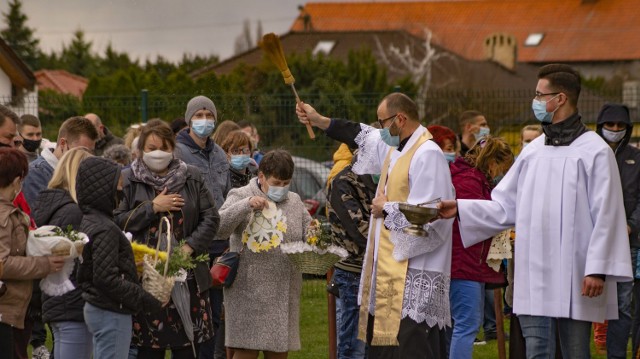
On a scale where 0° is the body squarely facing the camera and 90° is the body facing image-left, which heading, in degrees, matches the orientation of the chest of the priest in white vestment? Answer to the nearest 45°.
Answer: approximately 45°

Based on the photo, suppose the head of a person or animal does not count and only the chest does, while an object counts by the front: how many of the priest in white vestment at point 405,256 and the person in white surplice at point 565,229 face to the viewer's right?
0

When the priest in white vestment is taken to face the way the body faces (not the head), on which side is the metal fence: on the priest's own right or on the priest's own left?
on the priest's own right

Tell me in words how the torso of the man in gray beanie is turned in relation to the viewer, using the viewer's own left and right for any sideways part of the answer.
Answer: facing the viewer

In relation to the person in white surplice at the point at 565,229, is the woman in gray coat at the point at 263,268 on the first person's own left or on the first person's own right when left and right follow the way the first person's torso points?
on the first person's own right

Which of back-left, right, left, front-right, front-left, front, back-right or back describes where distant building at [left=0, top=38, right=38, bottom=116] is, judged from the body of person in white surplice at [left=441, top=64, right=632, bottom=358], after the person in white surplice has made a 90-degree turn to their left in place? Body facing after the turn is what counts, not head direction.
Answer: back

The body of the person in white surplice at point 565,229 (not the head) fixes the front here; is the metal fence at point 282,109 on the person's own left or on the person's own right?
on the person's own right

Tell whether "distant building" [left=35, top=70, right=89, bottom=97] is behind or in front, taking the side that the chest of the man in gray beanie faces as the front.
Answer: behind

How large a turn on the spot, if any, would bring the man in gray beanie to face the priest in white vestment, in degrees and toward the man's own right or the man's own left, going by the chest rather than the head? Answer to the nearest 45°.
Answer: approximately 45° to the man's own left

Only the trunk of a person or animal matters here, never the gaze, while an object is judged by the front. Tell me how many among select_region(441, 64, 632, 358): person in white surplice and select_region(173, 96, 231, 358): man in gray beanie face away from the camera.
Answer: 0

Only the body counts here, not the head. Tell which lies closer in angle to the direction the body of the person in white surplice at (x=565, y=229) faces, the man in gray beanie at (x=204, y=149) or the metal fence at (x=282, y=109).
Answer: the man in gray beanie

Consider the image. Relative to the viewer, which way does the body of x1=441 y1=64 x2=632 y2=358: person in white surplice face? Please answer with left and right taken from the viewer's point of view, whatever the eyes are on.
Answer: facing the viewer and to the left of the viewer

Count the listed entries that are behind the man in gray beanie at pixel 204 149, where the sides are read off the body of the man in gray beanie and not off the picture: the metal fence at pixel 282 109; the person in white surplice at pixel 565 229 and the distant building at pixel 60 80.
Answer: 2
